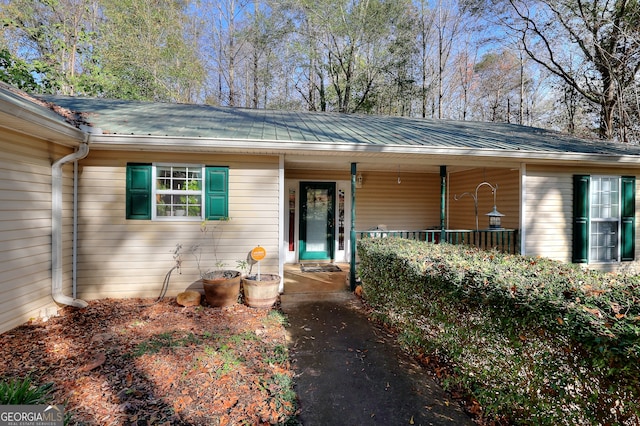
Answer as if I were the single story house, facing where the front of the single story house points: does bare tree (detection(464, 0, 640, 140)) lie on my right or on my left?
on my left

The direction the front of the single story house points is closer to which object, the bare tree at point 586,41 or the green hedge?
the green hedge

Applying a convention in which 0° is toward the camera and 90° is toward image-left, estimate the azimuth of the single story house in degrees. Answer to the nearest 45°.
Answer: approximately 0°
